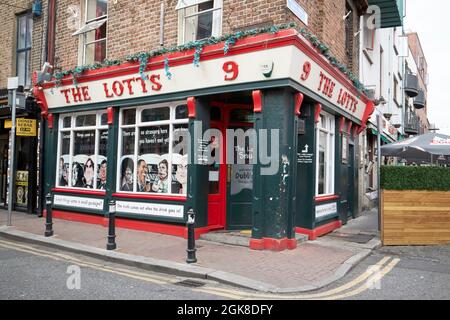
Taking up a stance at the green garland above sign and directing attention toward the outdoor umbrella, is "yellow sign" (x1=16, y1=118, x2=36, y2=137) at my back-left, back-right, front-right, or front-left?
back-left

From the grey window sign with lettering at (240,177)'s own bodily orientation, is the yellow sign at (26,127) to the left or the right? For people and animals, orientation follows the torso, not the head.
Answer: on its right

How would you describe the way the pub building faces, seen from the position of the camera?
facing the viewer and to the left of the viewer

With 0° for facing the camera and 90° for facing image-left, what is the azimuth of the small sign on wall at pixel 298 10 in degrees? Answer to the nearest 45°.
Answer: approximately 315°

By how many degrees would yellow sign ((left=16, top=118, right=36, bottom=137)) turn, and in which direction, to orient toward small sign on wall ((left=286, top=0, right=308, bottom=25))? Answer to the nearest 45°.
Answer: approximately 45° to its left

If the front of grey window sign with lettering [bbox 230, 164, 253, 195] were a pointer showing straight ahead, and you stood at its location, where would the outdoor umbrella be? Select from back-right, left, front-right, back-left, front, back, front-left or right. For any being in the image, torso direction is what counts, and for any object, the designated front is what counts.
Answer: left

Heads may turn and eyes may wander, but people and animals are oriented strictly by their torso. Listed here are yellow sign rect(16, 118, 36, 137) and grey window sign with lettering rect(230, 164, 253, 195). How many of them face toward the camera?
2

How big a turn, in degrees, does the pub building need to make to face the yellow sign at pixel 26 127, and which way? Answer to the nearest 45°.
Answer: approximately 90° to its right

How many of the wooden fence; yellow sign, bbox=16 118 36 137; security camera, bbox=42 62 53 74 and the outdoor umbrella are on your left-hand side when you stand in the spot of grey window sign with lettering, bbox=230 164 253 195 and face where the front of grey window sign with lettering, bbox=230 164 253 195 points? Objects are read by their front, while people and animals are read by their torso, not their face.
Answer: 2

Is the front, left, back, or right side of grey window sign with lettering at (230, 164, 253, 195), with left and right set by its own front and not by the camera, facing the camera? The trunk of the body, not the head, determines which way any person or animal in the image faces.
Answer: front

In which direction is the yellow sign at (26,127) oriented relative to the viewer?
toward the camera
